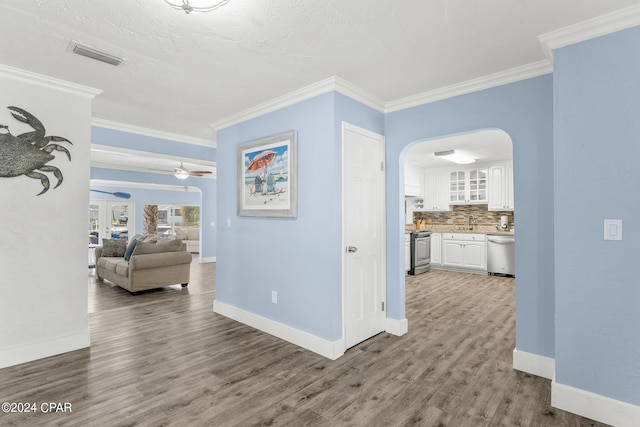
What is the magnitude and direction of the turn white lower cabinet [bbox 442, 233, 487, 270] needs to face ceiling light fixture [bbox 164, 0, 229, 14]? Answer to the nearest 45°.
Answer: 0° — it already faces it

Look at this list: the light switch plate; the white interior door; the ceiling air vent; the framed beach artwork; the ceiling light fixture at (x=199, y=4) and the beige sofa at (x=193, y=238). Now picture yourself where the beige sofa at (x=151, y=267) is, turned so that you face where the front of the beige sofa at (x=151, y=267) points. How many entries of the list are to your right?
1

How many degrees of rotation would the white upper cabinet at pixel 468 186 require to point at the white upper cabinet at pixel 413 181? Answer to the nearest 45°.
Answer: approximately 90° to its right

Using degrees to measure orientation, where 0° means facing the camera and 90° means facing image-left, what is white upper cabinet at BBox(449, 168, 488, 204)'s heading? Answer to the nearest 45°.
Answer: approximately 0°

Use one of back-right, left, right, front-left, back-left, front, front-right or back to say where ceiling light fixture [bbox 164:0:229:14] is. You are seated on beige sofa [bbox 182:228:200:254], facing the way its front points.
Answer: front-left

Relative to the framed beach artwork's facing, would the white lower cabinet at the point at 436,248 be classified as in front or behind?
behind

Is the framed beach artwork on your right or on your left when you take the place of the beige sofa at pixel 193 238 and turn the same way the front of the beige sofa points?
on your left

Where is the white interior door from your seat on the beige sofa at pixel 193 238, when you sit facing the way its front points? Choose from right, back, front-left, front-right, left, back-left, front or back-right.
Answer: front-left

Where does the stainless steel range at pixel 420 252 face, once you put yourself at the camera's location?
facing the viewer and to the right of the viewer

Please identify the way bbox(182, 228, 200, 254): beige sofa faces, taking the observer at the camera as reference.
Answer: facing the viewer and to the left of the viewer
